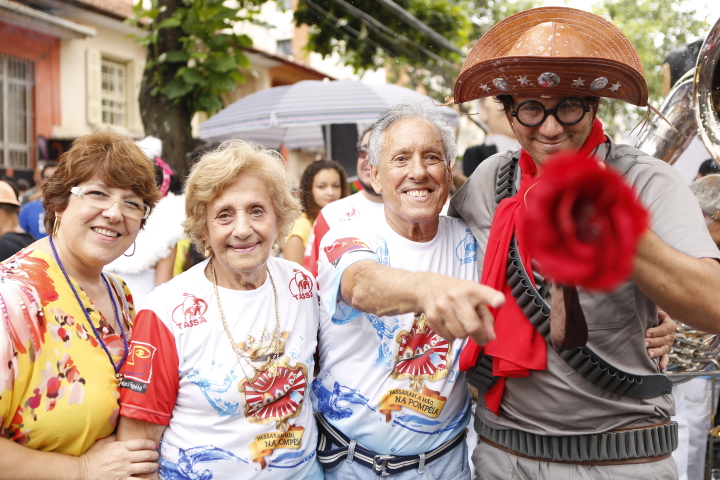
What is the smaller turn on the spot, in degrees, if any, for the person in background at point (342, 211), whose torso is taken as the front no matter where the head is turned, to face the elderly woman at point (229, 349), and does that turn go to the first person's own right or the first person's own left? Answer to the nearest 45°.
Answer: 0° — they already face them

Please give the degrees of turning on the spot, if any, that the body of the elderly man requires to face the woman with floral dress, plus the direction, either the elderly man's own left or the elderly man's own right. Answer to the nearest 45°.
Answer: approximately 45° to the elderly man's own right

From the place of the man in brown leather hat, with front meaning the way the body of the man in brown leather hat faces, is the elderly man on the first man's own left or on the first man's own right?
on the first man's own right

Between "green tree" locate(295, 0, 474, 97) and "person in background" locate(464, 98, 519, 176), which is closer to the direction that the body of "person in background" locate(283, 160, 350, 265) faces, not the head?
the person in background

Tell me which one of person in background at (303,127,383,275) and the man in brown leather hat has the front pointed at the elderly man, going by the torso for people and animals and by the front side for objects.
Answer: the person in background

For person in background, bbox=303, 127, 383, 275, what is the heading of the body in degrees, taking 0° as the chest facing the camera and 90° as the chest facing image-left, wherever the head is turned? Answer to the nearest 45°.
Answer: approximately 0°

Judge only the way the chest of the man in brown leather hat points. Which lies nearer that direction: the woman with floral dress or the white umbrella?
the woman with floral dress

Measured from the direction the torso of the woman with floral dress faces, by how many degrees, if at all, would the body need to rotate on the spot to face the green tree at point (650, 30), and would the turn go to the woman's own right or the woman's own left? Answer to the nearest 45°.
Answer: approximately 90° to the woman's own left

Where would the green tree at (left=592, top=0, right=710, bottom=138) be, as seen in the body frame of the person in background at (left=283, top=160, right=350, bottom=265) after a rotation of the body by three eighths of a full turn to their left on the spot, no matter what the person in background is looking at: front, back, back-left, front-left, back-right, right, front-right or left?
front-right

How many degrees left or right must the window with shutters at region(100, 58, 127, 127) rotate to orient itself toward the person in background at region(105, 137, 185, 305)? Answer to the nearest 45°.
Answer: approximately 45° to its right

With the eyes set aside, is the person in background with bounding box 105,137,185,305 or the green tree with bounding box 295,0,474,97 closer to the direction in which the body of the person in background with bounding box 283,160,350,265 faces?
the person in background

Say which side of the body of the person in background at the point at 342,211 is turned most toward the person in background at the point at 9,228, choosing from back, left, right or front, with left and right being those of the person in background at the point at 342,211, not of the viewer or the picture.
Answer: right
